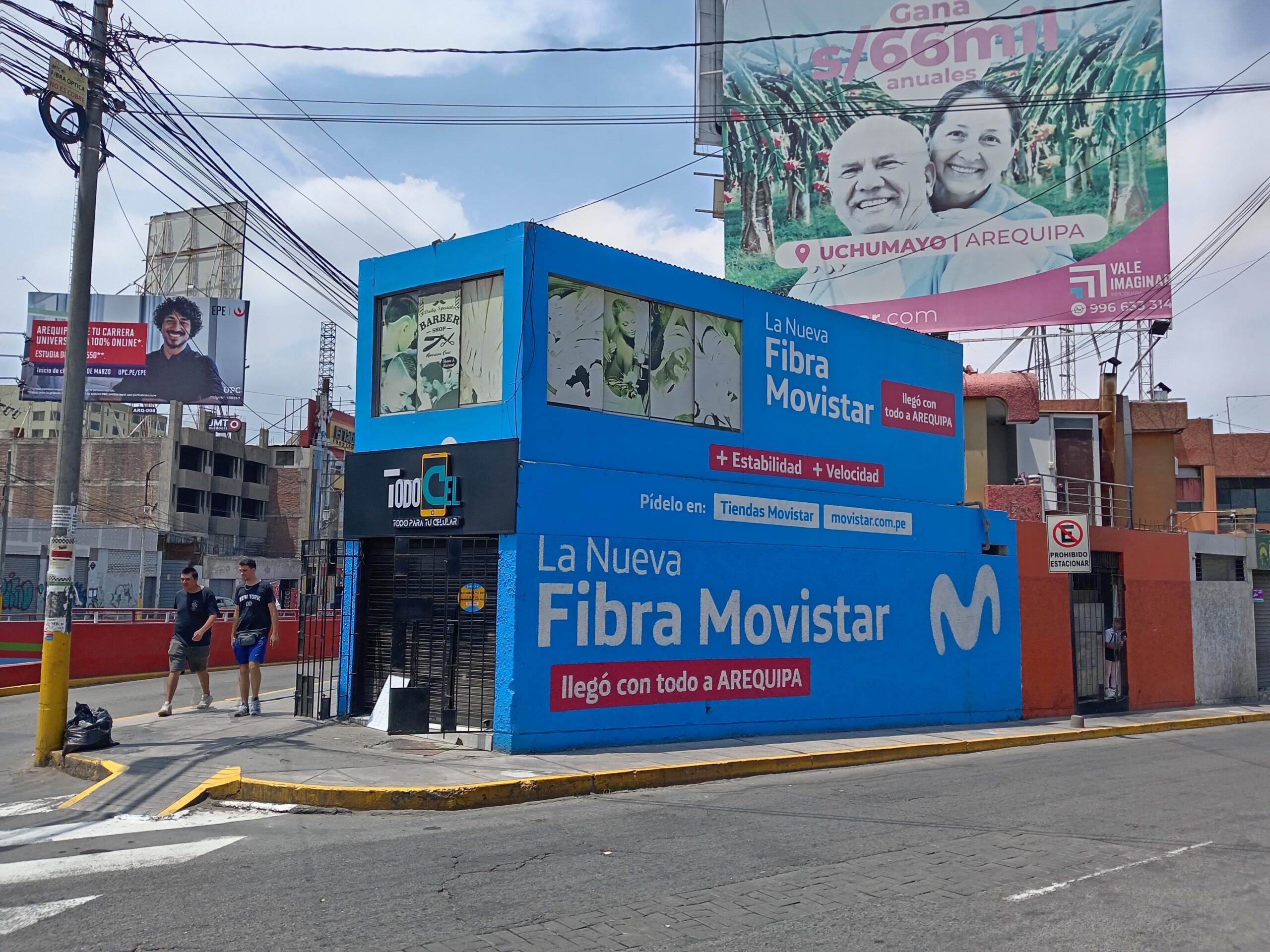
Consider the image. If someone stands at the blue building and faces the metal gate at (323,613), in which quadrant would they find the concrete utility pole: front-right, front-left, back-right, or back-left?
front-left

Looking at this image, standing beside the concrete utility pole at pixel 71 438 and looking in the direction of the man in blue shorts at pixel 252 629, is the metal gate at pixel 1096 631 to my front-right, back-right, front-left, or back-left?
front-right

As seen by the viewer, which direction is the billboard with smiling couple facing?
toward the camera

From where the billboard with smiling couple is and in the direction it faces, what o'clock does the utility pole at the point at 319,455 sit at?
The utility pole is roughly at 3 o'clock from the billboard with smiling couple.

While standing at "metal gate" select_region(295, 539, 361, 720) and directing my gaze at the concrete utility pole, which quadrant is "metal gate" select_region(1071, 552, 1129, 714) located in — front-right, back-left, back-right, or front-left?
back-left

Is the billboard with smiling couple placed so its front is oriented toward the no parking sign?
yes

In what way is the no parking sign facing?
toward the camera

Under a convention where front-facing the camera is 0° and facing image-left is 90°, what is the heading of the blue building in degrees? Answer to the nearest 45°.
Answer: approximately 45°

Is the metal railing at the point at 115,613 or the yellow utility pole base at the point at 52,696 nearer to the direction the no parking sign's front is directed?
the yellow utility pole base

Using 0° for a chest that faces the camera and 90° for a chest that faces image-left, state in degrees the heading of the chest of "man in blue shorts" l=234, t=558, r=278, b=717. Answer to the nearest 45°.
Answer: approximately 45°

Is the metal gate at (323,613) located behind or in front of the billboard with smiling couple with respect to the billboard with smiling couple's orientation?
in front

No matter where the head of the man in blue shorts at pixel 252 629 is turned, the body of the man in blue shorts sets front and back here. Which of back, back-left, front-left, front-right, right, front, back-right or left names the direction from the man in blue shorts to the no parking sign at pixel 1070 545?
back-left

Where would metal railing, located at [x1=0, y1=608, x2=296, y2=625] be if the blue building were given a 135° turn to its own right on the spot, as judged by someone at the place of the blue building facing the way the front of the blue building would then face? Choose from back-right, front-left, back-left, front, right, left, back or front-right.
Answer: front-left

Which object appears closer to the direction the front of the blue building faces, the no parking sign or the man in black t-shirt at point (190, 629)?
the man in black t-shirt
